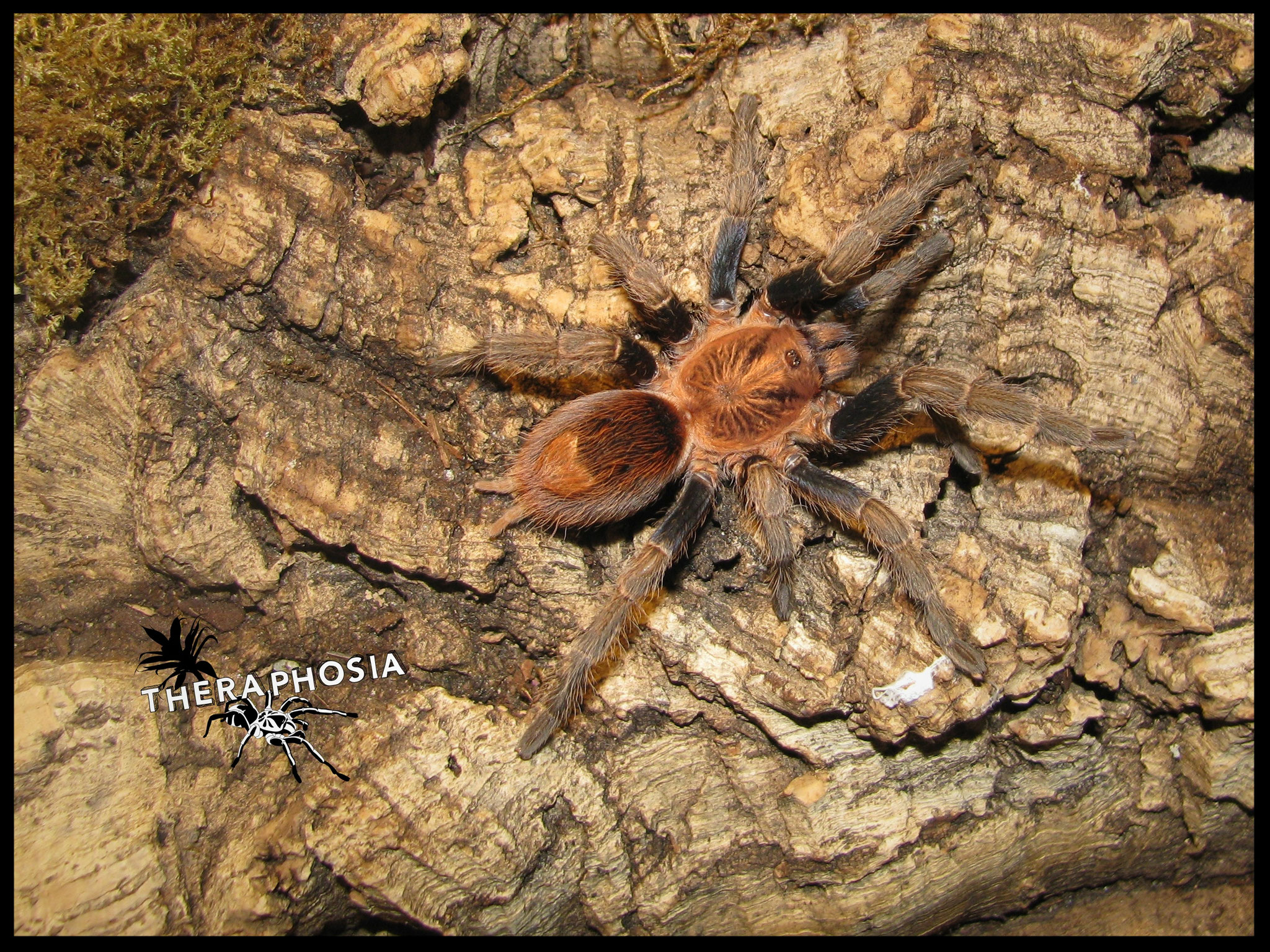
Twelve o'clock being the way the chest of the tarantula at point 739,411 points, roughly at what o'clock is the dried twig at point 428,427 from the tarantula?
The dried twig is roughly at 7 o'clock from the tarantula.

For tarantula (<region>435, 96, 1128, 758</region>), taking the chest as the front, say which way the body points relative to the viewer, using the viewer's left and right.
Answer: facing away from the viewer and to the right of the viewer
